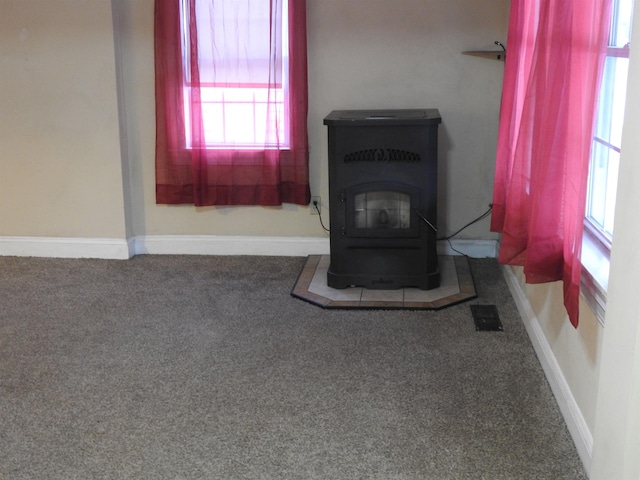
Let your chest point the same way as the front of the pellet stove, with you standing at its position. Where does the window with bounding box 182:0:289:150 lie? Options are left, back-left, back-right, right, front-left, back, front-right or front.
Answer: back-right

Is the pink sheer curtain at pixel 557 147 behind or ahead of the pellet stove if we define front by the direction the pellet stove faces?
ahead

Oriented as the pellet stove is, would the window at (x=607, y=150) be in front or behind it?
in front

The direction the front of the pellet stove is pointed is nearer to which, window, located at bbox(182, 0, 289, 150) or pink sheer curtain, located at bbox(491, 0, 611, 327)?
the pink sheer curtain

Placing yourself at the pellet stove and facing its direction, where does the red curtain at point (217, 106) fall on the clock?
The red curtain is roughly at 4 o'clock from the pellet stove.

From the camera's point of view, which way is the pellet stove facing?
toward the camera
